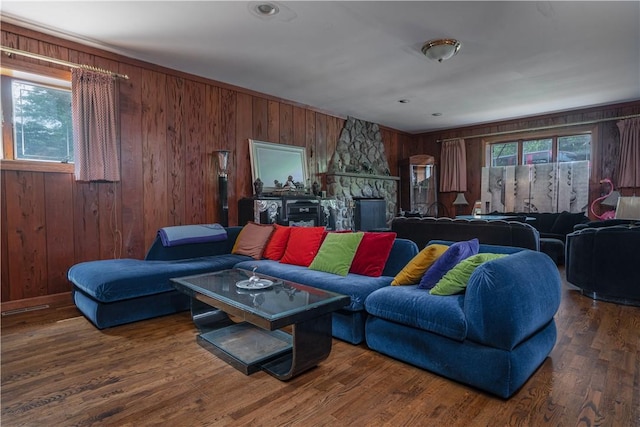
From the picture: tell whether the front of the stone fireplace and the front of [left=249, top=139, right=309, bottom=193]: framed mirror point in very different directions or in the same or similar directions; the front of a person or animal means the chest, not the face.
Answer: same or similar directions

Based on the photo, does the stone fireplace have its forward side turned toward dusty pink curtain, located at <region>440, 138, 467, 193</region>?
no

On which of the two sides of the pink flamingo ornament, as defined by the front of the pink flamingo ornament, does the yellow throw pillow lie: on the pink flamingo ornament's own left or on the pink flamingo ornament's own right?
on the pink flamingo ornament's own left

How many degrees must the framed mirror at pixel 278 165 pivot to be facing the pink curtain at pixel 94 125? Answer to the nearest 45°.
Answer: approximately 90° to its right

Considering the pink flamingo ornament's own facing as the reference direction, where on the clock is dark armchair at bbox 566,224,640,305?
The dark armchair is roughly at 9 o'clock from the pink flamingo ornament.

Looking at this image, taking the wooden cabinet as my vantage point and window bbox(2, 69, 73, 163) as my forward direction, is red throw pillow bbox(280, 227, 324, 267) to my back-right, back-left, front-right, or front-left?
front-left

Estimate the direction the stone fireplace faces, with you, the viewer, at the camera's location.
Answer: facing the viewer and to the right of the viewer

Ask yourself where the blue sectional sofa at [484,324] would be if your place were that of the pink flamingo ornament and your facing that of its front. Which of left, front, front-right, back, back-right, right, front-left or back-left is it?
left

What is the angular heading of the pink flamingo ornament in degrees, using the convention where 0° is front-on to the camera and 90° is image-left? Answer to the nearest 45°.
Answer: approximately 90°

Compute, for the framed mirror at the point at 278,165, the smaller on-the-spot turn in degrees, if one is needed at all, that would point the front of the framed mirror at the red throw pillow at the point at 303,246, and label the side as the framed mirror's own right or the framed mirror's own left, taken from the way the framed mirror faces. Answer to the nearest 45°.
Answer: approximately 45° to the framed mirror's own right

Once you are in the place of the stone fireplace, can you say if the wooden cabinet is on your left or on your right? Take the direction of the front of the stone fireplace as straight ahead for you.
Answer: on your left

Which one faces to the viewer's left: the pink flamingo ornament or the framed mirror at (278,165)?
the pink flamingo ornament

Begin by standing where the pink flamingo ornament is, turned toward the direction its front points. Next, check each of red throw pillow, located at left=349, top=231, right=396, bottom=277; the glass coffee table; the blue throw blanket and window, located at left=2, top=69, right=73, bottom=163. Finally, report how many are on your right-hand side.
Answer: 0

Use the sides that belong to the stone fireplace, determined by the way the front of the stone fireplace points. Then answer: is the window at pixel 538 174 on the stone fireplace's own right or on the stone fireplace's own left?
on the stone fireplace's own left

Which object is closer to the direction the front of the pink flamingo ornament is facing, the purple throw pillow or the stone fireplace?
the stone fireplace
